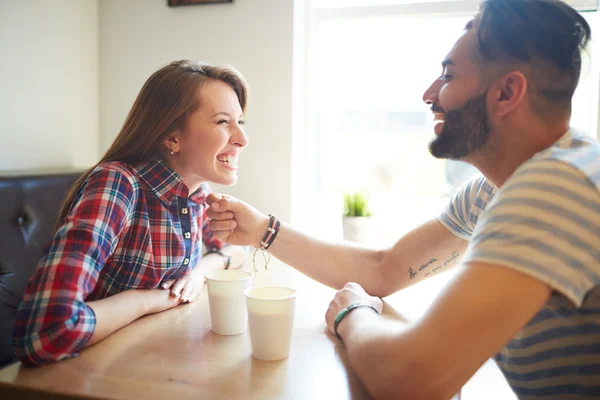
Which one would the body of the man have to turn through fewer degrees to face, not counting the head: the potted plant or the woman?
the woman

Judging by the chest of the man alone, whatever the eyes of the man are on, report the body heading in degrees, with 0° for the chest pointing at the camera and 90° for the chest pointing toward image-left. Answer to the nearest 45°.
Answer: approximately 90°

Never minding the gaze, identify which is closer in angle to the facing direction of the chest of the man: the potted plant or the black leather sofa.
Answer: the black leather sofa

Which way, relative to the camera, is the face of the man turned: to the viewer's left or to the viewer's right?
to the viewer's left

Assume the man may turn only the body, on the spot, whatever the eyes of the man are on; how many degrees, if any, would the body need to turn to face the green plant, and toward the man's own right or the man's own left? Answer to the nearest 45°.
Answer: approximately 90° to the man's own right

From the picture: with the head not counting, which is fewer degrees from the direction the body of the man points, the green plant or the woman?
the woman
